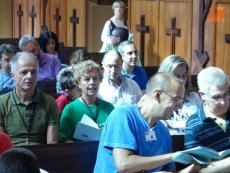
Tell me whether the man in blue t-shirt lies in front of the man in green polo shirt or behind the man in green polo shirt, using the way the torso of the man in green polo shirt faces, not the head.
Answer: in front

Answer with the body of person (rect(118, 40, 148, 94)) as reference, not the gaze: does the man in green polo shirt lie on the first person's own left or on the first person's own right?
on the first person's own right

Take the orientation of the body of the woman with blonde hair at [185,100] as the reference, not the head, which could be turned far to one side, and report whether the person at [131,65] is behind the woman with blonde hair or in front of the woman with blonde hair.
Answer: behind

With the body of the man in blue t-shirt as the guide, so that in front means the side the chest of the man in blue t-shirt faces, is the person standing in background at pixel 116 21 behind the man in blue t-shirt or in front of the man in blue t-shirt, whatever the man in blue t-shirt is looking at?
behind

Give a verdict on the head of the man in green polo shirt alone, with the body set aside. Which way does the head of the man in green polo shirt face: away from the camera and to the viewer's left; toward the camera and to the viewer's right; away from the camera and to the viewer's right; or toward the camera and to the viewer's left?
toward the camera and to the viewer's right

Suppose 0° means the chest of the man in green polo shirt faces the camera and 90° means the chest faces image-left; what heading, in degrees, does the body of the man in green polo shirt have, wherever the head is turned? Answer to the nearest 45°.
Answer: approximately 0°

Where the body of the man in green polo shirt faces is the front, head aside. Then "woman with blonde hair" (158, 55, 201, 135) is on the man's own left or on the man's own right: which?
on the man's own left

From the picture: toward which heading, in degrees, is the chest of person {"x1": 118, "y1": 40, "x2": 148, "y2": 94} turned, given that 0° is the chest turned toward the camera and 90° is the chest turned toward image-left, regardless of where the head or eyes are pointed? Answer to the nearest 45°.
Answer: approximately 315°

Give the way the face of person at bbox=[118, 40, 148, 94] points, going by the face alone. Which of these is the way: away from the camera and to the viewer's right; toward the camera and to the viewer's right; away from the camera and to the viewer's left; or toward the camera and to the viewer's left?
toward the camera and to the viewer's right

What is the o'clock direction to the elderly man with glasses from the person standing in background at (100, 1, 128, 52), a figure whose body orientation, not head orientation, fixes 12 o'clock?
The elderly man with glasses is roughly at 12 o'clock from the person standing in background.

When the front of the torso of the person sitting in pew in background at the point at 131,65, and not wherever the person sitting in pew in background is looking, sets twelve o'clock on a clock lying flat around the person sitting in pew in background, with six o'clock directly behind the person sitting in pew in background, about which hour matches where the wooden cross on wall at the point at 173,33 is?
The wooden cross on wall is roughly at 8 o'clock from the person sitting in pew in background.
